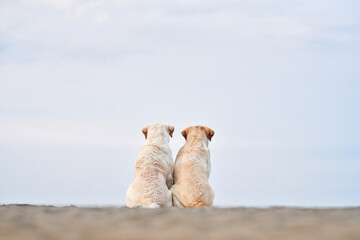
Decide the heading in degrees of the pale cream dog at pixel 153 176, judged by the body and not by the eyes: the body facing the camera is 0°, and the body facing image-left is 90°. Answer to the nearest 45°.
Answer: approximately 180°

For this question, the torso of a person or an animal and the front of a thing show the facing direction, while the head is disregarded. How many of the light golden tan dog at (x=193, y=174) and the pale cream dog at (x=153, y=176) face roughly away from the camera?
2

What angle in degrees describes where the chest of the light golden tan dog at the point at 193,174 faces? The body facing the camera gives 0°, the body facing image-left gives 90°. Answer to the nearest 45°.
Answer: approximately 180°

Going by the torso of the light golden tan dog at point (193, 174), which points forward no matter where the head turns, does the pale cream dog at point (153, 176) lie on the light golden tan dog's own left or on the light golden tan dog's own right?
on the light golden tan dog's own left

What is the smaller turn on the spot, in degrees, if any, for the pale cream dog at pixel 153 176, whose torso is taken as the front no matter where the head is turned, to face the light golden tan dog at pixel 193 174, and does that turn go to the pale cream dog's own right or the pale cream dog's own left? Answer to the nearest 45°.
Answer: approximately 90° to the pale cream dog's own right
